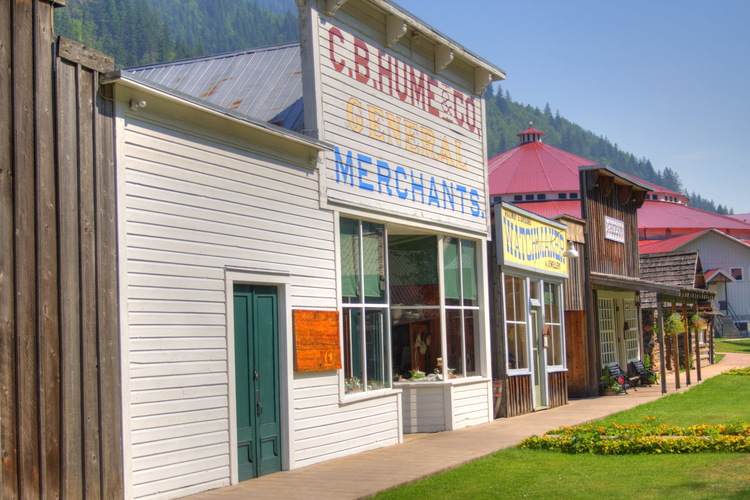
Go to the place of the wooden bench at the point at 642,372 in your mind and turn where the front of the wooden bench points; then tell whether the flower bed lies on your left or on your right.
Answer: on your right

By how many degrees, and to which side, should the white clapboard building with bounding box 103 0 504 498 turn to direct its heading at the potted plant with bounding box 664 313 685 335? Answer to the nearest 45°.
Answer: approximately 90° to its left

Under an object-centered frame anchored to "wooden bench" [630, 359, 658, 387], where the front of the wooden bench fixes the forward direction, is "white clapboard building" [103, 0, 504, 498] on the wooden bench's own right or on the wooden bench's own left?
on the wooden bench's own right

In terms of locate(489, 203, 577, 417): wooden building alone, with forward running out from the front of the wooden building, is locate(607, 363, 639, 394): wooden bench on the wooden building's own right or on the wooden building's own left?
on the wooden building's own left

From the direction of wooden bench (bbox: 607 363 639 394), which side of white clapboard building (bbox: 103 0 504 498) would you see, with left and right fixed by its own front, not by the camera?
left

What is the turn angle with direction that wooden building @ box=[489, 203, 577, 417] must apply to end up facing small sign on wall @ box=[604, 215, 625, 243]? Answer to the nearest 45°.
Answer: approximately 135° to its left

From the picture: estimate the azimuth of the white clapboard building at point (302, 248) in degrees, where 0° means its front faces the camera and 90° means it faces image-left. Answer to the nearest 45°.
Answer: approximately 315°

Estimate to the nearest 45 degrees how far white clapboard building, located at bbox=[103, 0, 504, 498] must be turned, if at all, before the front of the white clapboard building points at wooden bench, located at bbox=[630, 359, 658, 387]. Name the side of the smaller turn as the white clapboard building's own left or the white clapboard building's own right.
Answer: approximately 90° to the white clapboard building's own left
